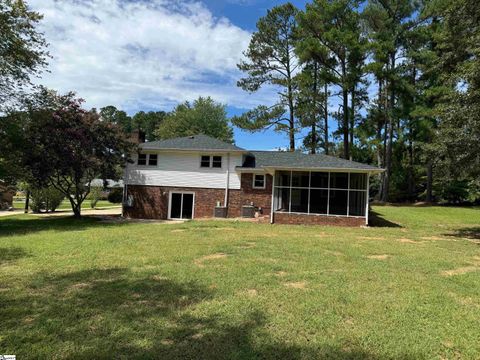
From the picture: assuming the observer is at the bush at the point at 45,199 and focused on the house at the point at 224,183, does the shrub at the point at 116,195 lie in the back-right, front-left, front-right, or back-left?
back-left

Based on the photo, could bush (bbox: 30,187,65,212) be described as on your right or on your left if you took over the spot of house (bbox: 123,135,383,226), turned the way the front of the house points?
on your left

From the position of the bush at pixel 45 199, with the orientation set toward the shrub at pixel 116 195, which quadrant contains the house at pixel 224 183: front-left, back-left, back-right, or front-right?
back-right

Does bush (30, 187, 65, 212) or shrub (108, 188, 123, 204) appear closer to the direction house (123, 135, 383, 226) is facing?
the shrub

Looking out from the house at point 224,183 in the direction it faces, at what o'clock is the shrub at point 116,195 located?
The shrub is roughly at 11 o'clock from the house.

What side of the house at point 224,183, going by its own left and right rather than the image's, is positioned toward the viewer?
back
